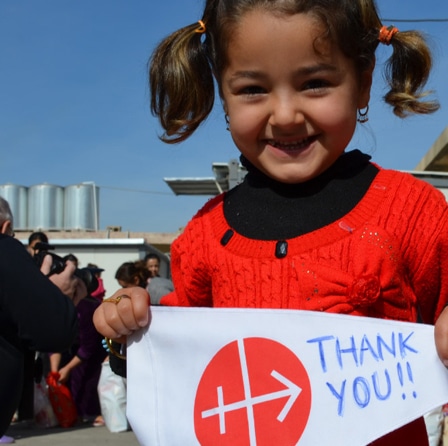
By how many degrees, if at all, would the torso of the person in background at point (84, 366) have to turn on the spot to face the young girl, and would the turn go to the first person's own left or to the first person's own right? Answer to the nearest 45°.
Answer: approximately 90° to the first person's own left

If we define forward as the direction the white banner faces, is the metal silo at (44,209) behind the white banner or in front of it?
behind

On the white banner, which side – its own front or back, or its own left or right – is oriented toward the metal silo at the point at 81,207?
back

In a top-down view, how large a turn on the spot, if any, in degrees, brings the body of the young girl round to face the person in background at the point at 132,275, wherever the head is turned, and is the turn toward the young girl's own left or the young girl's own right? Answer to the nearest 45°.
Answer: approximately 180°

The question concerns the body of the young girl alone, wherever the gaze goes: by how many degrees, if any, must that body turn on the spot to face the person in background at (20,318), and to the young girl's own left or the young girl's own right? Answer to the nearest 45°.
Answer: approximately 135° to the young girl's own right

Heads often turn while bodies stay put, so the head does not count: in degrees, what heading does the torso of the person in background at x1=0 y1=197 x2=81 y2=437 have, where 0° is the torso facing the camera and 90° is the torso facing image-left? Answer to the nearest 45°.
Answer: approximately 225°

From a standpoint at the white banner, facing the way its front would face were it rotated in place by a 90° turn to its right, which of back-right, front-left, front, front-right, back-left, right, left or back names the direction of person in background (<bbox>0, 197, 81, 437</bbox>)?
front-right
